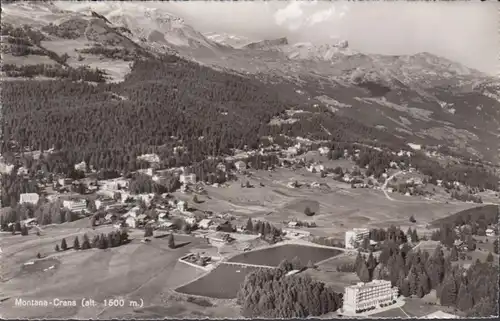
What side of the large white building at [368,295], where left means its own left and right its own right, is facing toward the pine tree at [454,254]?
left

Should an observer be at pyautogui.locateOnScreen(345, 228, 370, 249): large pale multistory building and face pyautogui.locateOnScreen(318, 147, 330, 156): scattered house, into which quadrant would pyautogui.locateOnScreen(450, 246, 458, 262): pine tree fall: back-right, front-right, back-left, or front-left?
back-right

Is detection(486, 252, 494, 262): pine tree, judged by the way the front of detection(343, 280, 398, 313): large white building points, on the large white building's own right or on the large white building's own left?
on the large white building's own left

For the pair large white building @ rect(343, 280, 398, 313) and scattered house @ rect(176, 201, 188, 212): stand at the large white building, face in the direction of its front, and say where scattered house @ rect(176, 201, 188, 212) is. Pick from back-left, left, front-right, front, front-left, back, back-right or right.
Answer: back

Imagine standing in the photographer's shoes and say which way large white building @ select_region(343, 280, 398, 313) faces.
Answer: facing the viewer and to the right of the viewer

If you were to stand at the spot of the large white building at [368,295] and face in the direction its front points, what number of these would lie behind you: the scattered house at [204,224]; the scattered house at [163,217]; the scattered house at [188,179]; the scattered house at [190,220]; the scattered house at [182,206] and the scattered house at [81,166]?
6

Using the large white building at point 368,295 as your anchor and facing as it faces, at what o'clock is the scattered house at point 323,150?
The scattered house is roughly at 7 o'clock from the large white building.

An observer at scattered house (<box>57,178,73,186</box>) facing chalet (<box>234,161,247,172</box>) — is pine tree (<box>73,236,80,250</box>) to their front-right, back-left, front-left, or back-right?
back-right

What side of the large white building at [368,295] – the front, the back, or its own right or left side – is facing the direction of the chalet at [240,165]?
back

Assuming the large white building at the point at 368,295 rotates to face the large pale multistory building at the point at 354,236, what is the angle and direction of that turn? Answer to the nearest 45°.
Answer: approximately 135° to its left

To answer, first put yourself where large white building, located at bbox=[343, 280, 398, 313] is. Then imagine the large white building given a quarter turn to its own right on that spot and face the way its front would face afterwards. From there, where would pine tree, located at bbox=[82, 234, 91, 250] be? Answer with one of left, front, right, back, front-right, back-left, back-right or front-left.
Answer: front-right

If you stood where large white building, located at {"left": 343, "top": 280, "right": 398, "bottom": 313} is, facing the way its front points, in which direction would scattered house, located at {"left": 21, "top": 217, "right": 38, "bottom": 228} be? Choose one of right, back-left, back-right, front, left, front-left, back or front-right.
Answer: back-right

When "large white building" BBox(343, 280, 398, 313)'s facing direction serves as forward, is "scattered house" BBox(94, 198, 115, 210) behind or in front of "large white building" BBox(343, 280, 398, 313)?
behind
